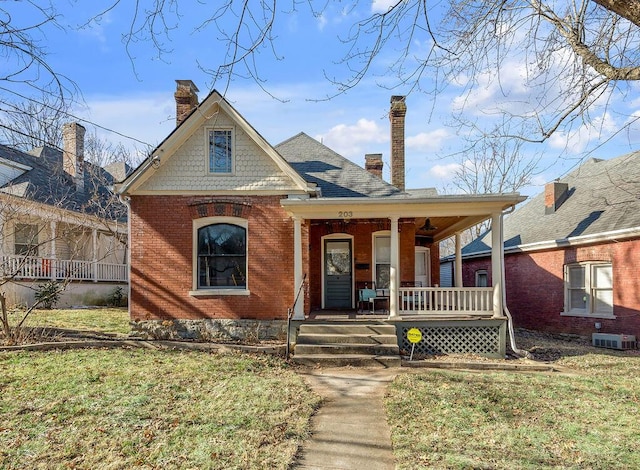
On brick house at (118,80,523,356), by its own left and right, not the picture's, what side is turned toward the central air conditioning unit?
left

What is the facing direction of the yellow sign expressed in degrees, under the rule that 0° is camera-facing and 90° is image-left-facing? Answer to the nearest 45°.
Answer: approximately 0°

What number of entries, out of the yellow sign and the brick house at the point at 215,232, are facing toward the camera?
2

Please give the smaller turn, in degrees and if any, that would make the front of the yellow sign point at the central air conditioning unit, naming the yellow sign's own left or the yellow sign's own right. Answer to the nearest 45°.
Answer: approximately 135° to the yellow sign's own left

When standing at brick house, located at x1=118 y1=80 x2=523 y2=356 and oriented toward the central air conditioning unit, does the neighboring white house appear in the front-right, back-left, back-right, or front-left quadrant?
back-left

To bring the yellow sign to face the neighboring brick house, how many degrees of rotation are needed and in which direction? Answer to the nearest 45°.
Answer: approximately 135° to its left

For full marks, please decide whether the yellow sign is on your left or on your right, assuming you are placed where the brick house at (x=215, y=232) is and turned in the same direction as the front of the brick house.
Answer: on your left
